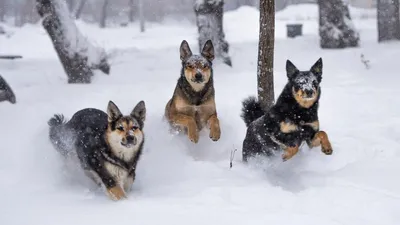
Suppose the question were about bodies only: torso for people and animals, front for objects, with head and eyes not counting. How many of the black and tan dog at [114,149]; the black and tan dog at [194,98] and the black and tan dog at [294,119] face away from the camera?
0

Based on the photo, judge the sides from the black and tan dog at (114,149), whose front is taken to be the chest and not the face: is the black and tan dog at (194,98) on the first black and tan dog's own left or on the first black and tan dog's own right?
on the first black and tan dog's own left

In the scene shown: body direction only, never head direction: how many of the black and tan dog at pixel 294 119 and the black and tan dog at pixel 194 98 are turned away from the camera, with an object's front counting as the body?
0

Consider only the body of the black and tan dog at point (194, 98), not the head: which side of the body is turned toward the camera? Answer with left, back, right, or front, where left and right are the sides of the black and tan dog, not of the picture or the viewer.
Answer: front

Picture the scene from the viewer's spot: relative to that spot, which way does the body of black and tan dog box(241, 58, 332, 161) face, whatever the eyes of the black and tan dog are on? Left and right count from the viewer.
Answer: facing the viewer and to the right of the viewer

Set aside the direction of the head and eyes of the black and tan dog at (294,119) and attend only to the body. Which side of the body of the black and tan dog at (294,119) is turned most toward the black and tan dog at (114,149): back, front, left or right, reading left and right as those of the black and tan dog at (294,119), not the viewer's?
right
